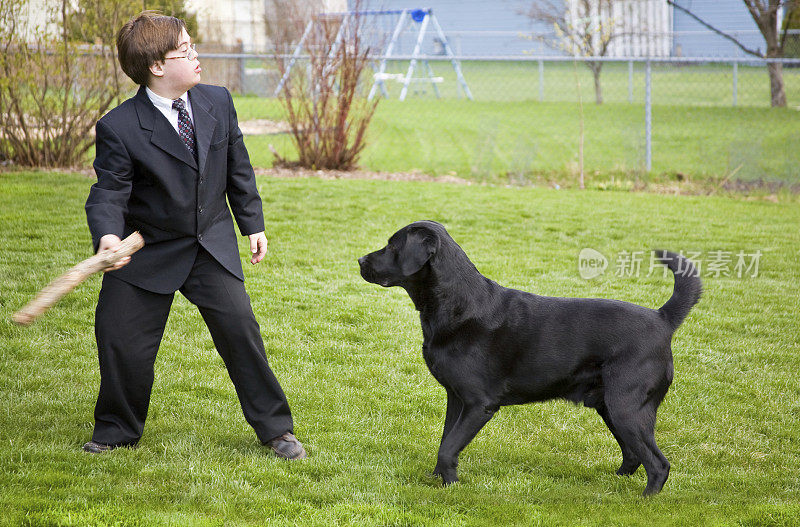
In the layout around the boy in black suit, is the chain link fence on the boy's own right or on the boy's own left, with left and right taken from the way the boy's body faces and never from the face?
on the boy's own left

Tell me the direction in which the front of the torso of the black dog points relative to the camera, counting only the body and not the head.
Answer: to the viewer's left

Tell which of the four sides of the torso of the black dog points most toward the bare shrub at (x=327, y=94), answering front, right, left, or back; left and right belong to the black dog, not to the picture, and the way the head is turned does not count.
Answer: right

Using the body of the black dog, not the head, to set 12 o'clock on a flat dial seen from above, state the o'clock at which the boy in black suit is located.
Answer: The boy in black suit is roughly at 12 o'clock from the black dog.

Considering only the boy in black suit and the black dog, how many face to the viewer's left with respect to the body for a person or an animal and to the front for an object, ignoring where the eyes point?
1

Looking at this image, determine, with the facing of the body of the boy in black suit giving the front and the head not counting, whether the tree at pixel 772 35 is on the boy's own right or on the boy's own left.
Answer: on the boy's own left

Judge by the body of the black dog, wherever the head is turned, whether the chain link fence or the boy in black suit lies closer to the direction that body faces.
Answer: the boy in black suit

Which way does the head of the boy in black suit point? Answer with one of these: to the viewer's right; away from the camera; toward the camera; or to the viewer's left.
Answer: to the viewer's right

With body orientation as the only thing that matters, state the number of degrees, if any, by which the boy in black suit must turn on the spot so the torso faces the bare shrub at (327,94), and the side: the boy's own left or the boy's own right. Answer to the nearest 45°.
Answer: approximately 135° to the boy's own left
